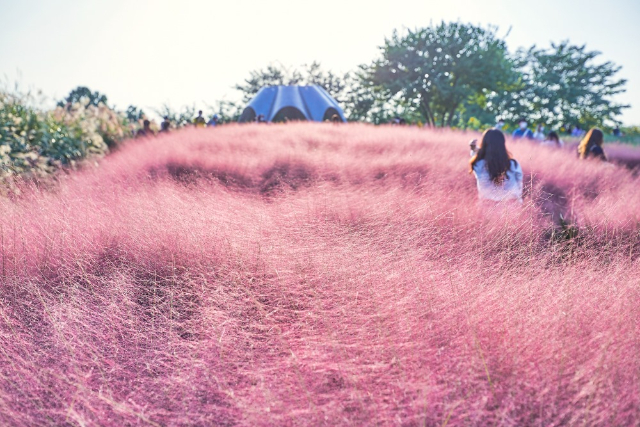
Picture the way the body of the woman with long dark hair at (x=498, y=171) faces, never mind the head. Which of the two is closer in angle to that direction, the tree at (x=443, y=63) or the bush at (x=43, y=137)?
the tree

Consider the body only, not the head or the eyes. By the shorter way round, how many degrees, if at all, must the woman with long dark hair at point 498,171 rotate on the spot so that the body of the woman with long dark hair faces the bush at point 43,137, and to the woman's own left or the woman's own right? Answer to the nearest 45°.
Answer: approximately 90° to the woman's own left

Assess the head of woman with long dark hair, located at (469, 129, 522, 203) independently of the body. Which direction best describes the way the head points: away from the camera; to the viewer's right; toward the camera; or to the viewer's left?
away from the camera

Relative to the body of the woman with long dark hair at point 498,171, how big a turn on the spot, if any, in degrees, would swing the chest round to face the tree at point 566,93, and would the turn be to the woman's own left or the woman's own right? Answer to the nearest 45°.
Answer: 0° — they already face it

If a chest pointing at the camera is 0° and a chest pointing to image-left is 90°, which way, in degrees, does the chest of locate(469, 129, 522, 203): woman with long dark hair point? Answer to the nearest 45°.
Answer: approximately 180°

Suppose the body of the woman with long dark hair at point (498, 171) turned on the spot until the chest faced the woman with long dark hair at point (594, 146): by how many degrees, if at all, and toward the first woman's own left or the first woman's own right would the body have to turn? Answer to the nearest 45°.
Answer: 0° — they already face them

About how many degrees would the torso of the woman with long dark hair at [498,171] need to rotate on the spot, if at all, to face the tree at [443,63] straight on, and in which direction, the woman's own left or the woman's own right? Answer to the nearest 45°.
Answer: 0° — they already face it
